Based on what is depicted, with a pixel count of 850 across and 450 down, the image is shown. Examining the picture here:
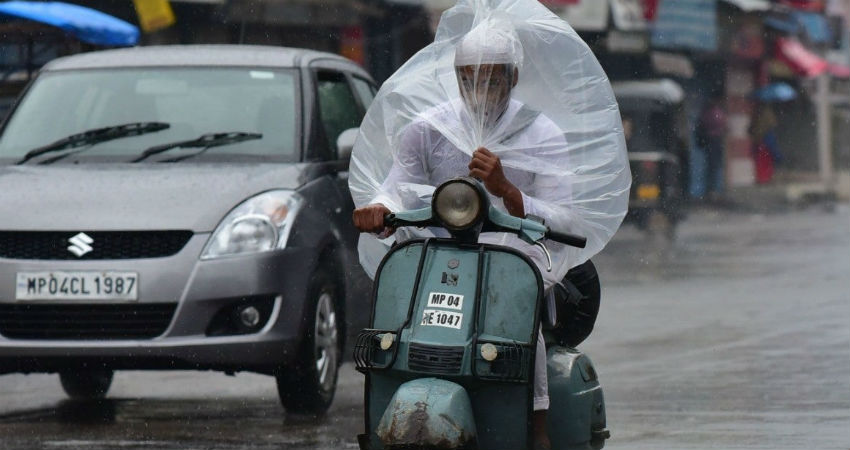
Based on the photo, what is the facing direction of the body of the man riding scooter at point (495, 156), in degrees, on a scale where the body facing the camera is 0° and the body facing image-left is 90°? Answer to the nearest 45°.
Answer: approximately 0°

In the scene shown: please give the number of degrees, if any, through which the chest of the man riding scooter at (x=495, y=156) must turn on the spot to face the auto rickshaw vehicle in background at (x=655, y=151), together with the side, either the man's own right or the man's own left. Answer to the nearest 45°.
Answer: approximately 180°

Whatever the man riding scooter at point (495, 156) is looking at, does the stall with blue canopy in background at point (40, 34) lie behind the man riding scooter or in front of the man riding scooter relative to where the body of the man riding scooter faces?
behind
